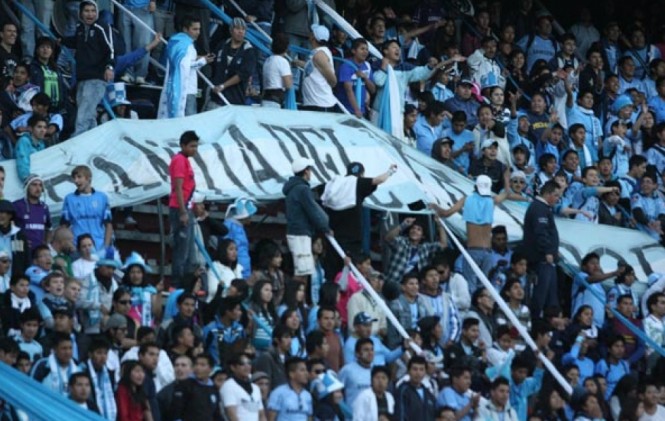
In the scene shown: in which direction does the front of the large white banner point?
toward the camera

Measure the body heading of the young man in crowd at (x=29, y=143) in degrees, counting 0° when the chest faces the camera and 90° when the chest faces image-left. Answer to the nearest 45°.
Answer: approximately 315°

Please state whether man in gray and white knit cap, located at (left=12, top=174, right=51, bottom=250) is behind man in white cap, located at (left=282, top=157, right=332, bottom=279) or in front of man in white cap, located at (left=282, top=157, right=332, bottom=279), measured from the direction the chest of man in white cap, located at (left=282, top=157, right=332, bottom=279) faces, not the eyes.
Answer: behind

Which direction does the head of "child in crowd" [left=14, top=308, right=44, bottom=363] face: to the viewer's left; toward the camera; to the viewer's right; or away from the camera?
toward the camera

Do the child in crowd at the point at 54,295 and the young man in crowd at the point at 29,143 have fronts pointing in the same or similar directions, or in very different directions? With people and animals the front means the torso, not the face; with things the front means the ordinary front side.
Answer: same or similar directions

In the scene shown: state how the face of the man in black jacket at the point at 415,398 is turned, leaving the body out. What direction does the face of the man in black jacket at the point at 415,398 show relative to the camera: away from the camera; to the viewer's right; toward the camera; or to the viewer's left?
toward the camera

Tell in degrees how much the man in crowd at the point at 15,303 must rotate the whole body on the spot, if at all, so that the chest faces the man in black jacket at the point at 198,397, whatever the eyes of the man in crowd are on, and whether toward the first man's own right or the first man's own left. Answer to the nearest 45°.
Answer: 0° — they already face them

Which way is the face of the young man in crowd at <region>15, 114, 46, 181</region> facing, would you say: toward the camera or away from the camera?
toward the camera

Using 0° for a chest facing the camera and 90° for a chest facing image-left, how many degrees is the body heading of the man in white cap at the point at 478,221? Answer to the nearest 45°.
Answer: approximately 180°
